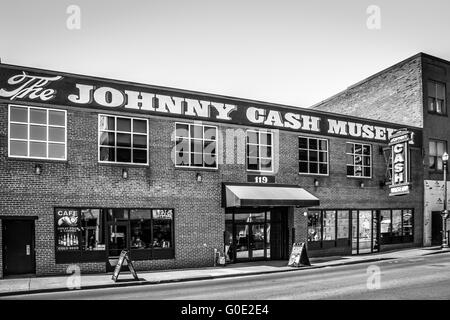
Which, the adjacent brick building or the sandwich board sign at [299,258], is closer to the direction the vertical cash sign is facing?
the sandwich board sign

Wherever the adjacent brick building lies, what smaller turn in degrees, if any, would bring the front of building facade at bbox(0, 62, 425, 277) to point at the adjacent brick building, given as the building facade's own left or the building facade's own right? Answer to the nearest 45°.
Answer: approximately 90° to the building facade's own left

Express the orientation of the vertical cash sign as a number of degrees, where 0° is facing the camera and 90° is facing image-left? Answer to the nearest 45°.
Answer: approximately 45°

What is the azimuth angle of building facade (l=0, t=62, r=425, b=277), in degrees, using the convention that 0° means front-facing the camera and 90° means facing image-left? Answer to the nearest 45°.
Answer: approximately 315°

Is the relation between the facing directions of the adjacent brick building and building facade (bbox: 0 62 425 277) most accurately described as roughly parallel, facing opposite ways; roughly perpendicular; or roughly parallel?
roughly parallel

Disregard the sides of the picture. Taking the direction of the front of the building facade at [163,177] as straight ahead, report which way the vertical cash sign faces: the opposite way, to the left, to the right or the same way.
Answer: to the right

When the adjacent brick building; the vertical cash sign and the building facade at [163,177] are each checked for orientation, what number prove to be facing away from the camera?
0

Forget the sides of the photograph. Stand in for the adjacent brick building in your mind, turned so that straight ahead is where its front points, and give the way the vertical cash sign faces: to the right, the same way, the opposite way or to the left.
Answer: to the right

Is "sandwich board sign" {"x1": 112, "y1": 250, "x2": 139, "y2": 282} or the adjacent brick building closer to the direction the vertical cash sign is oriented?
the sandwich board sign
